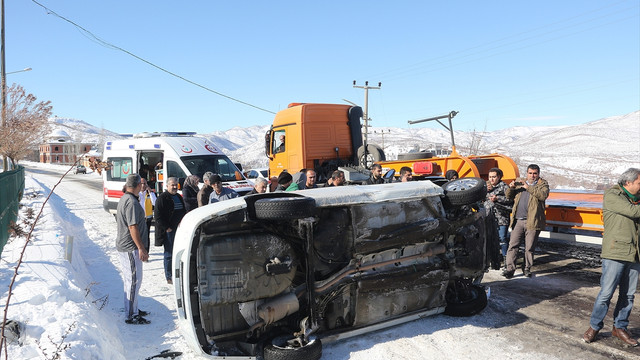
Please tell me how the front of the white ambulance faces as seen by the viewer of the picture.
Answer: facing the viewer and to the right of the viewer

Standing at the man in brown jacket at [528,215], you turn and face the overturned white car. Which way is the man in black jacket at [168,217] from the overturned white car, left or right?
right

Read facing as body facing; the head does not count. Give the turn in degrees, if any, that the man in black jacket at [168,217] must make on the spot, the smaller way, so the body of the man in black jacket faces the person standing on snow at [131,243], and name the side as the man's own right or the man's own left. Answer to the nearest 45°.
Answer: approximately 45° to the man's own right

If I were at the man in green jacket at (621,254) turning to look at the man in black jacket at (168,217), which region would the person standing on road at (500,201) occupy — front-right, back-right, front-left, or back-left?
front-right

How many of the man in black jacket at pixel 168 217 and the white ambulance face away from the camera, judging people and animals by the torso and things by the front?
0

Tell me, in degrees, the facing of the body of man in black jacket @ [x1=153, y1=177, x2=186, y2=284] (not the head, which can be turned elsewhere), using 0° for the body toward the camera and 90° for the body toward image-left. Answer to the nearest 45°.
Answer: approximately 315°

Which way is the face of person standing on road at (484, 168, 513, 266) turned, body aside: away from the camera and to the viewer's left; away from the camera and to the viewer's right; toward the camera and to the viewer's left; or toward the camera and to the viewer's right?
toward the camera and to the viewer's left

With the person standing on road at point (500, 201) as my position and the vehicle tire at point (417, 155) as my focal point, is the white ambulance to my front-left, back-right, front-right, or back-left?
front-left

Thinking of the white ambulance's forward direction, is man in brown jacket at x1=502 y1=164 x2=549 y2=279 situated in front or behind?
in front

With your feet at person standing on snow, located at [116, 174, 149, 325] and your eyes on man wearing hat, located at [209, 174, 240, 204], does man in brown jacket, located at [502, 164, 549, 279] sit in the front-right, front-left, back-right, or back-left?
front-right

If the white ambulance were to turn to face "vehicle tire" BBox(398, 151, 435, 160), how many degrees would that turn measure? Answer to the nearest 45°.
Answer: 0° — it already faces it

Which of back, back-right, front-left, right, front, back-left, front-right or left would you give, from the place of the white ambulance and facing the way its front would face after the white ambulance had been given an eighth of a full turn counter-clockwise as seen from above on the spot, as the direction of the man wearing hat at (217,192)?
right

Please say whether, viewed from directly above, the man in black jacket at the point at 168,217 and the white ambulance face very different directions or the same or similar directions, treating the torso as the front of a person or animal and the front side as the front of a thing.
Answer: same or similar directions

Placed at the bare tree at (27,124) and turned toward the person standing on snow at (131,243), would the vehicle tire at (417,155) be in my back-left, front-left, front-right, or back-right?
front-left
